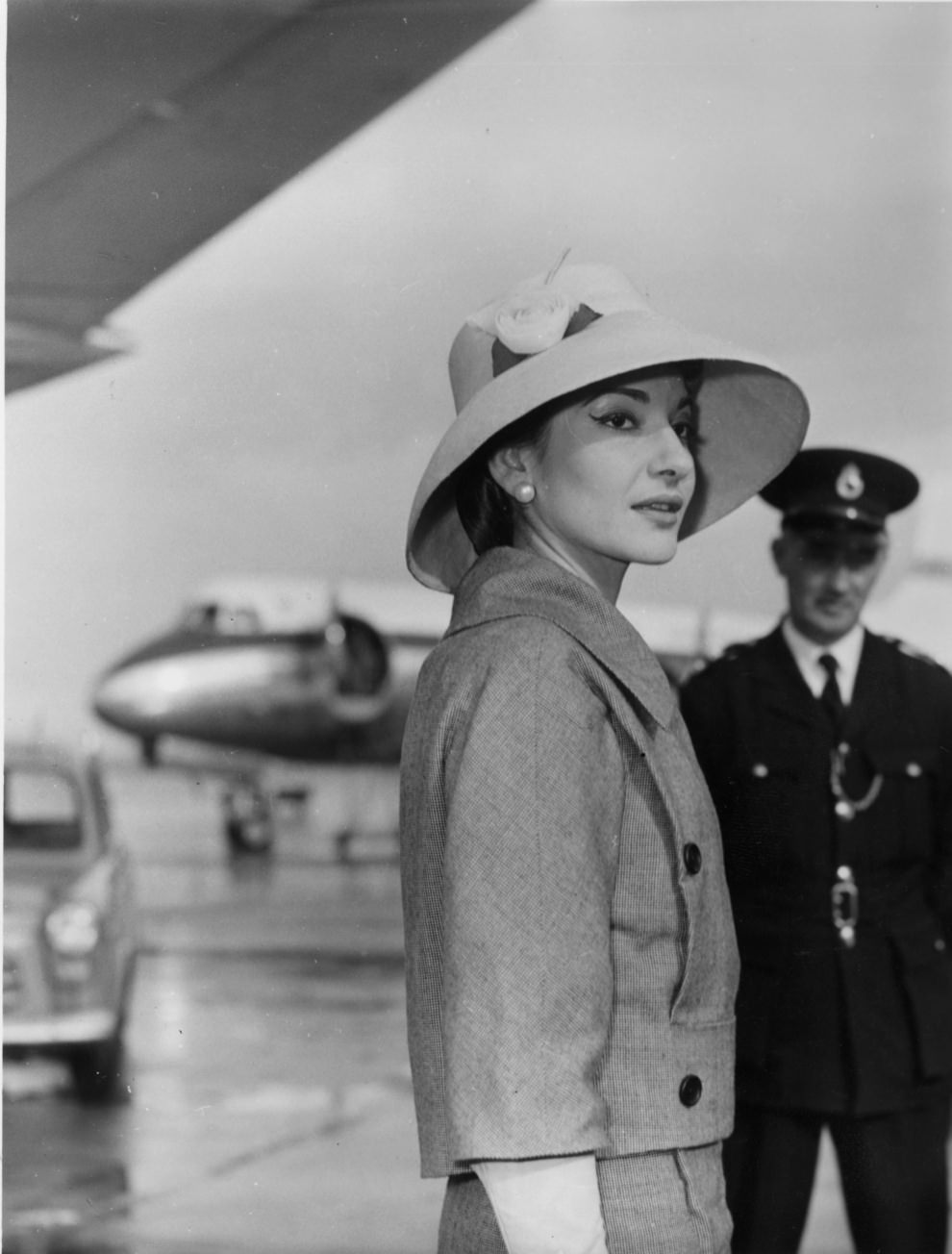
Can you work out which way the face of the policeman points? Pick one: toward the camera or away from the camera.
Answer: toward the camera

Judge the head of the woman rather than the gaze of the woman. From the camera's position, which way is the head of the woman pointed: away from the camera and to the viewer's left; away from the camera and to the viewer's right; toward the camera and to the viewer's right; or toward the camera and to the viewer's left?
toward the camera and to the viewer's right

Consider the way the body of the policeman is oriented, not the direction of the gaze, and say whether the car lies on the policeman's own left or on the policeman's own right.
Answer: on the policeman's own right

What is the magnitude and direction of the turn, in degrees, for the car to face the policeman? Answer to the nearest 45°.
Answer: approximately 45° to its left

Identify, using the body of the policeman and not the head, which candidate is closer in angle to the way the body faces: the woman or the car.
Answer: the woman

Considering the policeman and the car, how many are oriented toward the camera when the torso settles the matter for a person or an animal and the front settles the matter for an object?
2

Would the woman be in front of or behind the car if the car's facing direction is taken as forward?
in front

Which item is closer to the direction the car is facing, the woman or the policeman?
the woman

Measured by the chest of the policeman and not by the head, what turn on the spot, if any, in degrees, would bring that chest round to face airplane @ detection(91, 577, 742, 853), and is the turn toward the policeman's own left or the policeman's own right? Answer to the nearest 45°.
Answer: approximately 135° to the policeman's own right

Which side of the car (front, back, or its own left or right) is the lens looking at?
front
